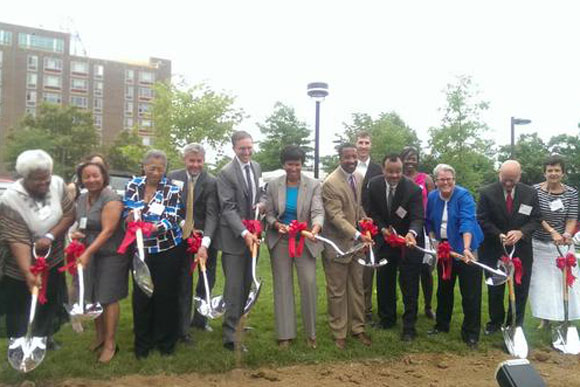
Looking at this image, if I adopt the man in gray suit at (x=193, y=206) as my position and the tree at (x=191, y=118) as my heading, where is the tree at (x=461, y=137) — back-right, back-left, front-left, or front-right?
front-right

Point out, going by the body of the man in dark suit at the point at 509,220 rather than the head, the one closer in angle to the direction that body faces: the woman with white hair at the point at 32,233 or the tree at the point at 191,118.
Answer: the woman with white hair

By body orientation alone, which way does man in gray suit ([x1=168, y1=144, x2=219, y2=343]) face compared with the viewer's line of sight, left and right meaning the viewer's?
facing the viewer

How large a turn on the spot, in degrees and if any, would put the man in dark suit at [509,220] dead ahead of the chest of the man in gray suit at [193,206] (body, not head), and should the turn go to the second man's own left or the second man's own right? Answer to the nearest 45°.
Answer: approximately 90° to the second man's own left

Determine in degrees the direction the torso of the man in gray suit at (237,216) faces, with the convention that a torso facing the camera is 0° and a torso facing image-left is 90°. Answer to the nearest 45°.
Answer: approximately 315°

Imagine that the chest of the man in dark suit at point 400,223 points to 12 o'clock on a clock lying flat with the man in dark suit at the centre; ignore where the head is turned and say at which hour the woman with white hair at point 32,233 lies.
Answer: The woman with white hair is roughly at 2 o'clock from the man in dark suit.

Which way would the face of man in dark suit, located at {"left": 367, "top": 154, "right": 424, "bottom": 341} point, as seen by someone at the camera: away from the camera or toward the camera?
toward the camera

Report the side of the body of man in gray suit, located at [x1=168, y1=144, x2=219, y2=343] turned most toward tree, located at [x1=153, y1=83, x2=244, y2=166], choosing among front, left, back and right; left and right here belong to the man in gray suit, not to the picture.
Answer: back

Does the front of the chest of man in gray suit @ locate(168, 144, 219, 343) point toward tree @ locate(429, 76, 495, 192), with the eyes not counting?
no

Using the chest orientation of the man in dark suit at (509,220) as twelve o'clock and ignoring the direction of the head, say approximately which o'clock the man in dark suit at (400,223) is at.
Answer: the man in dark suit at (400,223) is roughly at 2 o'clock from the man in dark suit at (509,220).

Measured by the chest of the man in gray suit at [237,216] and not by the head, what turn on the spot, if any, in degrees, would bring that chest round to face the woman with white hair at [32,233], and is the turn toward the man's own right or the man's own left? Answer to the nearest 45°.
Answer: approximately 135° to the man's own right

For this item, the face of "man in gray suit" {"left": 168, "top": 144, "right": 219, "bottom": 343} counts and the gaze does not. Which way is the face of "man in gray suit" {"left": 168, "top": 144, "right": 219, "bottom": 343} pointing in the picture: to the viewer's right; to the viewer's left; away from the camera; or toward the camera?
toward the camera

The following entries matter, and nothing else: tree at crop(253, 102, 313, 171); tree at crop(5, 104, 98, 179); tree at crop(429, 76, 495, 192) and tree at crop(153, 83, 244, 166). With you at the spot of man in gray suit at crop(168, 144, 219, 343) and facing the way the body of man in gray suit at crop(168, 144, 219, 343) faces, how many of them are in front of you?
0

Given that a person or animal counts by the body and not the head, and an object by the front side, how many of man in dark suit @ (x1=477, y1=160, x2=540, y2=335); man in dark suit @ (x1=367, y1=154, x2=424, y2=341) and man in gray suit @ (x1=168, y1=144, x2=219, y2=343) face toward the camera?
3

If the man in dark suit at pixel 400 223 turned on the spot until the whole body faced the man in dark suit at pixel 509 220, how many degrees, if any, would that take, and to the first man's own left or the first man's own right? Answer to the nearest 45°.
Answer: approximately 90° to the first man's own left

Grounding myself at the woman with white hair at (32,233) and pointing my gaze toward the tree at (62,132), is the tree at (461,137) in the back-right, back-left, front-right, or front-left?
front-right
